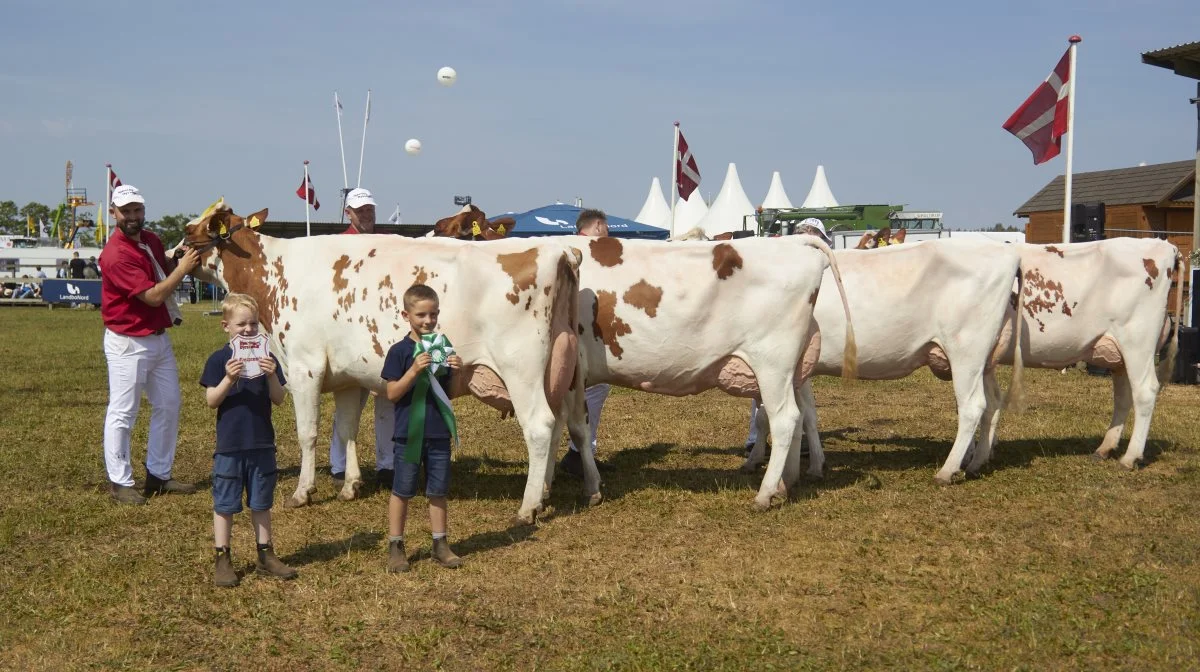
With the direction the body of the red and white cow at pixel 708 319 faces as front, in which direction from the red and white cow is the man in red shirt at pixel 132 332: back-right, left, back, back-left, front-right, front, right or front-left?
front

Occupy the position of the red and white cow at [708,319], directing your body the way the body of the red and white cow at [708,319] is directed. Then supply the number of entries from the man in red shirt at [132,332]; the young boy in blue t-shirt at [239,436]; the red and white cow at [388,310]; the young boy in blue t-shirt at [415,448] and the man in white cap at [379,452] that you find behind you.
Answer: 0

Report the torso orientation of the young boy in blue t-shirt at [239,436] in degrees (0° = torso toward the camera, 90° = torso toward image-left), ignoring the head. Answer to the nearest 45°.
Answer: approximately 0°

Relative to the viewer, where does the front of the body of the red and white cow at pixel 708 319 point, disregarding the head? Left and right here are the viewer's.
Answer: facing to the left of the viewer

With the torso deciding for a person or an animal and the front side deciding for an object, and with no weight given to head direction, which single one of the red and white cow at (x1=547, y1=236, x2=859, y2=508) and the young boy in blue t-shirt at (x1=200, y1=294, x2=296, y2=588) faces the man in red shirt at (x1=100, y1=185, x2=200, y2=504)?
the red and white cow

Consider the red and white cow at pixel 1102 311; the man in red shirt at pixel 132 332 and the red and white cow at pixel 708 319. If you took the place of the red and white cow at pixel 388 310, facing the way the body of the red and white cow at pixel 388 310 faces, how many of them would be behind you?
2

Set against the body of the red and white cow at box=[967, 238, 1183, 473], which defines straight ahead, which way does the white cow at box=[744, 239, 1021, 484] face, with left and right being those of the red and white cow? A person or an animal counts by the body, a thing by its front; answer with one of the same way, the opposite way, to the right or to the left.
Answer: the same way

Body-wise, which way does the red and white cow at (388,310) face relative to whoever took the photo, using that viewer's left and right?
facing to the left of the viewer

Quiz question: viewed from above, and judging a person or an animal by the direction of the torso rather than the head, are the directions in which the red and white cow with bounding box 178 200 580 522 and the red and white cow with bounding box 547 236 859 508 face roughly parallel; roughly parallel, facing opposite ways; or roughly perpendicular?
roughly parallel

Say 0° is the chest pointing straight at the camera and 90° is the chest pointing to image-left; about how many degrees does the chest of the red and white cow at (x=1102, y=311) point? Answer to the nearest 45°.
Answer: approximately 90°

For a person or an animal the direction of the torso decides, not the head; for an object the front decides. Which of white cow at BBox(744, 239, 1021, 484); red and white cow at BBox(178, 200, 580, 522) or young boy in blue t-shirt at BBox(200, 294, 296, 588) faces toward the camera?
the young boy in blue t-shirt

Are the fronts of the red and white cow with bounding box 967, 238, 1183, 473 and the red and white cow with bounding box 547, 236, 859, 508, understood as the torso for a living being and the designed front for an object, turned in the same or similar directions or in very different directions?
same or similar directions

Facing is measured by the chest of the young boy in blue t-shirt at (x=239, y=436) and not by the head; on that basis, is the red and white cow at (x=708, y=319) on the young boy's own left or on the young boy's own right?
on the young boy's own left

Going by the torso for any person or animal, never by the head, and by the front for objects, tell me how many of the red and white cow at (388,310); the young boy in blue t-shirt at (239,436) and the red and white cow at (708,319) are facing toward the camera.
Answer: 1

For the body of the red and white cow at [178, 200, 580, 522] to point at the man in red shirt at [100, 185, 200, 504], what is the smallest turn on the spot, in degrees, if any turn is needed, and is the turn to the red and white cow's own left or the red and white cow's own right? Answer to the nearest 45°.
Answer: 0° — it already faces them

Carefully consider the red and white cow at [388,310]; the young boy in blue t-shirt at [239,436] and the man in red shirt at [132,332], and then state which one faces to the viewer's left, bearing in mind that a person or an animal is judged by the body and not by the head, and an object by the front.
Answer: the red and white cow

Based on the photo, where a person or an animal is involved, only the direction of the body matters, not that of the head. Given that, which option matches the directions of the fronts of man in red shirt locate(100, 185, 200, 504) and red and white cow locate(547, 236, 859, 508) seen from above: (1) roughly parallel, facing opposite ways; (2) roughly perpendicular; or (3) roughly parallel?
roughly parallel, facing opposite ways

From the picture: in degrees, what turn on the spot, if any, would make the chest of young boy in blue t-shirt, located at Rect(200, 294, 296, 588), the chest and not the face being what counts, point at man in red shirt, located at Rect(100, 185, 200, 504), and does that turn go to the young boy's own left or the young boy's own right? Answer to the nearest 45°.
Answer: approximately 180°

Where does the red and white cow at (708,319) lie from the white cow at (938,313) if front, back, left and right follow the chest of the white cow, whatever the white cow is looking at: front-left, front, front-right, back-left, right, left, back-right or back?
front-left
